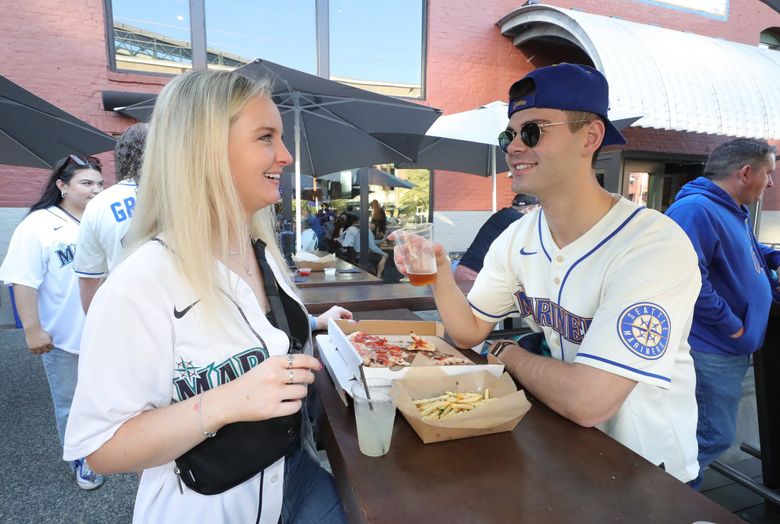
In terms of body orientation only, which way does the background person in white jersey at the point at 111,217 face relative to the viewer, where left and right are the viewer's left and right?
facing away from the viewer and to the left of the viewer

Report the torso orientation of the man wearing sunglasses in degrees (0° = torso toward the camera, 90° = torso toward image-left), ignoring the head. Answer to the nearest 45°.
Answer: approximately 45°

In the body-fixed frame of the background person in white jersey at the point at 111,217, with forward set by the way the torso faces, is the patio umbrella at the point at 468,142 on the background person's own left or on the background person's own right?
on the background person's own right

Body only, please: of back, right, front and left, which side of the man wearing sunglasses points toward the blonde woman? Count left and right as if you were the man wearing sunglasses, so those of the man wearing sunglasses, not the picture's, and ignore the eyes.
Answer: front

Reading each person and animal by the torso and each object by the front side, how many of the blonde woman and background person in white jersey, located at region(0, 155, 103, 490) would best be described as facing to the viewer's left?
0

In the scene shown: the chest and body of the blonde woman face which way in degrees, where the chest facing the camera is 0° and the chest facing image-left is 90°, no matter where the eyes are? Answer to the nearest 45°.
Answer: approximately 315°

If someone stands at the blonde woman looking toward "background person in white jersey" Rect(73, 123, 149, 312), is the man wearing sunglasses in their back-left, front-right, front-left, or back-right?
back-right

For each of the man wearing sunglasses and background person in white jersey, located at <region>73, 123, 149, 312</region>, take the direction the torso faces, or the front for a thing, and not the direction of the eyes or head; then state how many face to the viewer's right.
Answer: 0

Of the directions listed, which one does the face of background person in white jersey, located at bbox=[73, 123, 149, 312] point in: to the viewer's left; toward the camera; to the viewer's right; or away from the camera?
away from the camera

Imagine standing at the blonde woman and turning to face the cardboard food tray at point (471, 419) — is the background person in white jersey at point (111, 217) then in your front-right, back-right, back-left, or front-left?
back-left
